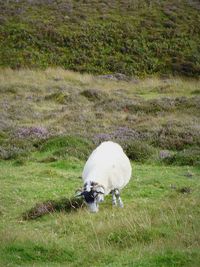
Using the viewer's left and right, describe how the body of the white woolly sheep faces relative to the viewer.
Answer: facing the viewer and to the left of the viewer

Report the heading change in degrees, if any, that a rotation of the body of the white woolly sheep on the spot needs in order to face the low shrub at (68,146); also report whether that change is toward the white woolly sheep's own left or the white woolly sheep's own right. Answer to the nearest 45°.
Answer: approximately 135° to the white woolly sheep's own right

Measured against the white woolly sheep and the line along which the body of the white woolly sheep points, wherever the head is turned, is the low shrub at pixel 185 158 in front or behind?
behind

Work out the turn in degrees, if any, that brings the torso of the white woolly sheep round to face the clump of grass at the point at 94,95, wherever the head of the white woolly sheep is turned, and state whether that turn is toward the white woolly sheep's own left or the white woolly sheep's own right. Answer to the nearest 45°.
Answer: approximately 135° to the white woolly sheep's own right

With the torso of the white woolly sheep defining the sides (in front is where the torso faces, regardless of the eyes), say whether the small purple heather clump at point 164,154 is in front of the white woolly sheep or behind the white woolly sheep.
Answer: behind

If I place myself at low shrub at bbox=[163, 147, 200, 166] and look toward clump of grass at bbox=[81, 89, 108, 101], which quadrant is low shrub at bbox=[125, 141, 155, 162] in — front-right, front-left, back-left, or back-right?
front-left

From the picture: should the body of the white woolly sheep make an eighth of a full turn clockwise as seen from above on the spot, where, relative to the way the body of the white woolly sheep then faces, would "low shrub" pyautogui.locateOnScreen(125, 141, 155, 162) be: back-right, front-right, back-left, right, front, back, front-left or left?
right

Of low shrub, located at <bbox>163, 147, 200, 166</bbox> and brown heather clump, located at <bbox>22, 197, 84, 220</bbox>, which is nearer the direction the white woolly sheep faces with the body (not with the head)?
the brown heather clump

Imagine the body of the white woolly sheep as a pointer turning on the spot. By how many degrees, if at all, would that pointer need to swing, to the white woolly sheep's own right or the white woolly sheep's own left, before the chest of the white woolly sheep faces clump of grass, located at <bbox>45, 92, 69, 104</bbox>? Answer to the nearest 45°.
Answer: approximately 135° to the white woolly sheep's own right

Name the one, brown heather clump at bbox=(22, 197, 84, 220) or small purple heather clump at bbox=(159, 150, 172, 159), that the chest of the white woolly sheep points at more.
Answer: the brown heather clump
